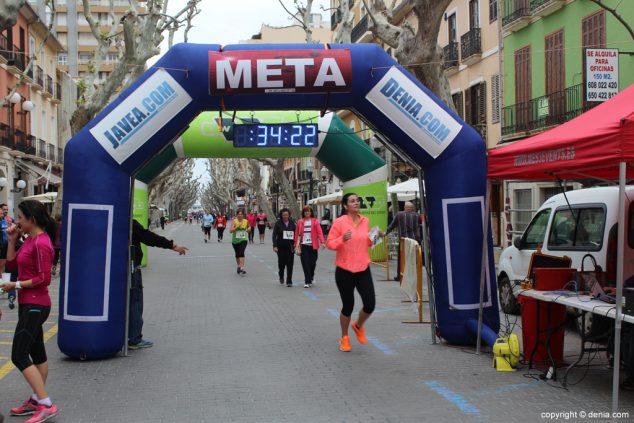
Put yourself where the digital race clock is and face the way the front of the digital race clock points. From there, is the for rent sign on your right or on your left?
on your left

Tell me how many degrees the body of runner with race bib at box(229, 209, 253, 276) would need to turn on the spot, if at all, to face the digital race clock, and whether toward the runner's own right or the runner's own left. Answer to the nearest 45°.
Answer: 0° — they already face it

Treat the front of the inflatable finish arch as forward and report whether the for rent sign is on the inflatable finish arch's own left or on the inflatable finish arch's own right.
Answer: on the inflatable finish arch's own left

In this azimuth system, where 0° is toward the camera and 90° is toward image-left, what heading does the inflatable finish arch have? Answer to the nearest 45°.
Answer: approximately 0°

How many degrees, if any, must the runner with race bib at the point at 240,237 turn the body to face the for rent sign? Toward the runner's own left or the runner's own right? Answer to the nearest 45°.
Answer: approximately 45° to the runner's own left

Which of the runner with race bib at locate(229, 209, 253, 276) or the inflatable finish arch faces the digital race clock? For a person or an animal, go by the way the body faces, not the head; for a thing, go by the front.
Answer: the runner with race bib

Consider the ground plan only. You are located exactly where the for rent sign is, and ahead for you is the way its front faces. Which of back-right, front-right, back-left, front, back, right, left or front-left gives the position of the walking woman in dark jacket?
right

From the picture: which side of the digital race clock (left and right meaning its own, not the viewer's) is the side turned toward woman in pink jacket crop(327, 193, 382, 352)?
front

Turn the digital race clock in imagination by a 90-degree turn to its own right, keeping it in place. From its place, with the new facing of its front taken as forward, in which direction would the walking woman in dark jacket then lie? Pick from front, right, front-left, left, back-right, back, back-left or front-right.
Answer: right

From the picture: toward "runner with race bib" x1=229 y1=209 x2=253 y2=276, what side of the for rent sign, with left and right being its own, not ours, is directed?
right
